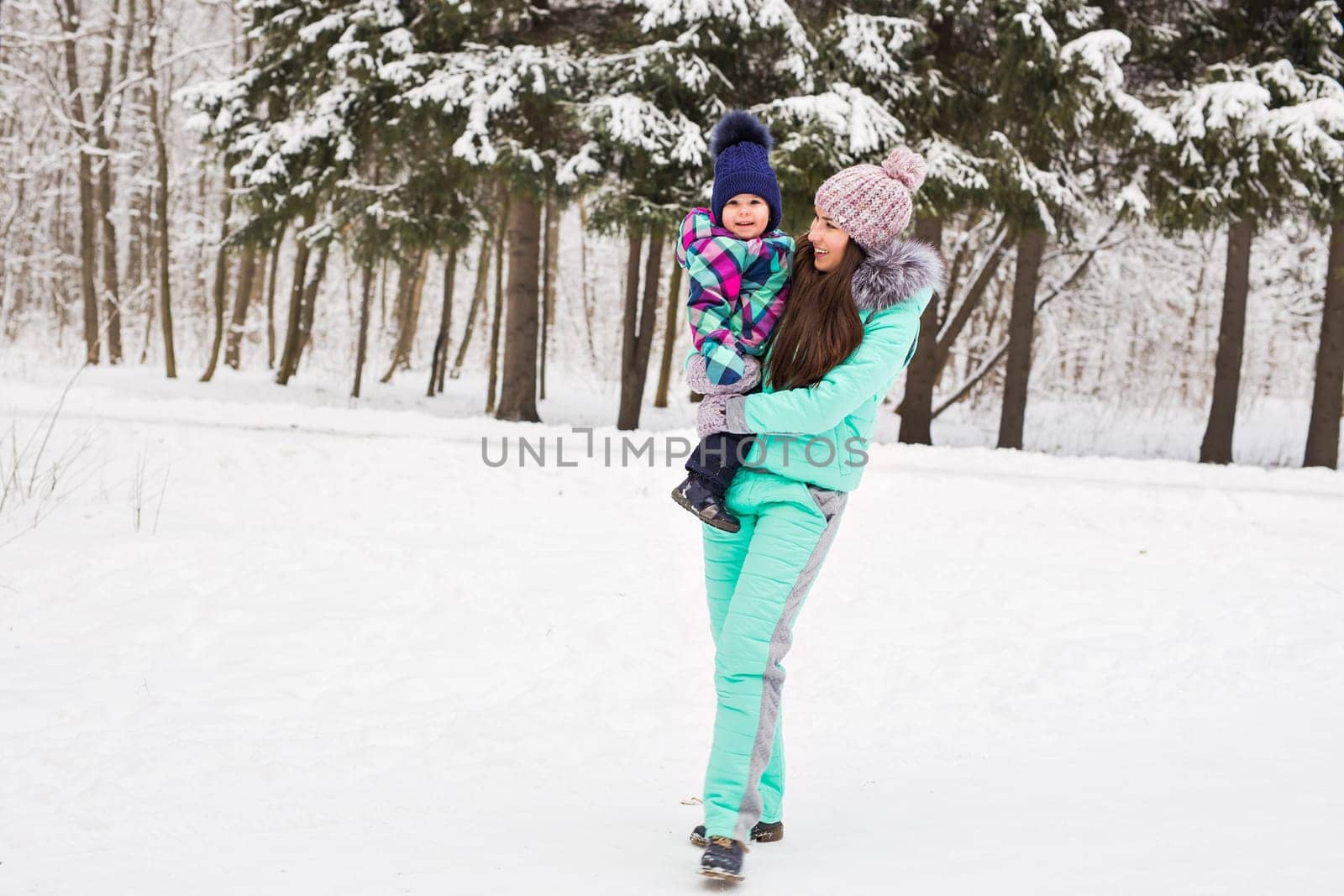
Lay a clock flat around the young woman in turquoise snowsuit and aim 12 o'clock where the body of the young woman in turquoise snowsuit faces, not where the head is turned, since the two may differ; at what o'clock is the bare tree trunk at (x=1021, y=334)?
The bare tree trunk is roughly at 5 o'clock from the young woman in turquoise snowsuit.

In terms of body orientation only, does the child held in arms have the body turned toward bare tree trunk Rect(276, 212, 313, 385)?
no

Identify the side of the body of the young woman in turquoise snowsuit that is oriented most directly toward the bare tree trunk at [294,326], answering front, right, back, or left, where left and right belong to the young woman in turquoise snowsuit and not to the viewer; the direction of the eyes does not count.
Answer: right

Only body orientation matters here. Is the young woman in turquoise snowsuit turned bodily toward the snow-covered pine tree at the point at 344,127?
no

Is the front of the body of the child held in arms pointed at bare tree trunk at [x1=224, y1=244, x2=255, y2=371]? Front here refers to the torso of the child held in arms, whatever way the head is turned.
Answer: no

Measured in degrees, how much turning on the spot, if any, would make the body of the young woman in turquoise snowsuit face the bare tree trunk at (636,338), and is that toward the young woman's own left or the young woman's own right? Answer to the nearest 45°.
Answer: approximately 135° to the young woman's own right

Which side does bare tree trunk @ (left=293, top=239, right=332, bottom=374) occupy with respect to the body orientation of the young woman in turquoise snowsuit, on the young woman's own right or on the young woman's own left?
on the young woman's own right

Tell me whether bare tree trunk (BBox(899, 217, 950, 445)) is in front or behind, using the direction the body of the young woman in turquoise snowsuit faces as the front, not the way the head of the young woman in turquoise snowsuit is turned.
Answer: behind

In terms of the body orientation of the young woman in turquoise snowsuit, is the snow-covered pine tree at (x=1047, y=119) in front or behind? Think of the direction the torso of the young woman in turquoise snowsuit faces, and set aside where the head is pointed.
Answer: behind

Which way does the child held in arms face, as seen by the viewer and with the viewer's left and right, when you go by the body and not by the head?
facing the viewer

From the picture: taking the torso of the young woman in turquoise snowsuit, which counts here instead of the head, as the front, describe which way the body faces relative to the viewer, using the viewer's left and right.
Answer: facing the viewer and to the left of the viewer

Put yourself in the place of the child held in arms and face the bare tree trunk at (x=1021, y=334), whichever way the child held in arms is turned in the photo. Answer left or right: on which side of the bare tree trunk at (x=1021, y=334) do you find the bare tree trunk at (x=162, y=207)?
left

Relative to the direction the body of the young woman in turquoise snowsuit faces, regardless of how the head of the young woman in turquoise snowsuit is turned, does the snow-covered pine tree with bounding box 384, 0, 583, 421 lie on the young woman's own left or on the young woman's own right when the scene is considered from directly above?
on the young woman's own right

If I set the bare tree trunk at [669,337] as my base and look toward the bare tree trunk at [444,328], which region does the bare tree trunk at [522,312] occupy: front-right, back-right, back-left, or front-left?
front-left

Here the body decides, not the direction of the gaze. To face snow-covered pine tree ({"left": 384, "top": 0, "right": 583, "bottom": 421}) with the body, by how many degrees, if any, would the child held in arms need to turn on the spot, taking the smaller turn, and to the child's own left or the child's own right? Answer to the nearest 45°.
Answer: approximately 180°

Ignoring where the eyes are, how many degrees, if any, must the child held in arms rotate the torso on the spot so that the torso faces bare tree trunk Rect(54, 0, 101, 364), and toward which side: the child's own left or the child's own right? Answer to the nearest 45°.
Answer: approximately 135° to the child's own right

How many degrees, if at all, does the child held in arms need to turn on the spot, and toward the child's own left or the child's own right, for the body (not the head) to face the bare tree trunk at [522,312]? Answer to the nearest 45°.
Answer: approximately 180°

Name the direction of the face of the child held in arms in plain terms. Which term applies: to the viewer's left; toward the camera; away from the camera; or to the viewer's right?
toward the camera
